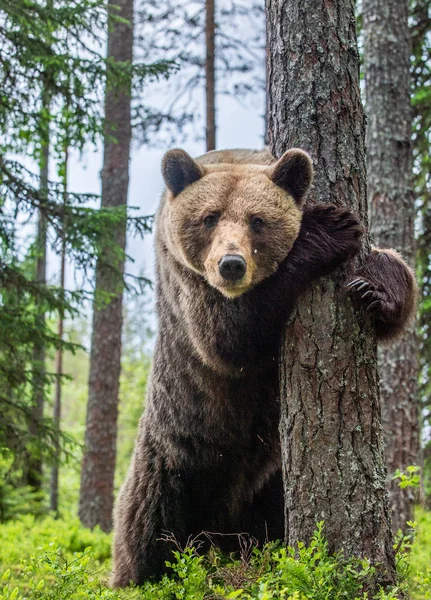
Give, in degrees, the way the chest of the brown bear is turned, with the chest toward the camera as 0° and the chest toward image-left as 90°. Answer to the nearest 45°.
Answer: approximately 315°

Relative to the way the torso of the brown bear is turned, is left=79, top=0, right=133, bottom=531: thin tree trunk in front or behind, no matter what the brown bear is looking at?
behind

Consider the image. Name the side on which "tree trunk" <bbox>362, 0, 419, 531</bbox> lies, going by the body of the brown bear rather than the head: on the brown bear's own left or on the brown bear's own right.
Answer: on the brown bear's own left

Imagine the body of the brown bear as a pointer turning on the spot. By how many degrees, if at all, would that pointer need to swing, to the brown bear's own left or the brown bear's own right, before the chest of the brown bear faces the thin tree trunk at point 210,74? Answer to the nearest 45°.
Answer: approximately 135° to the brown bear's own left
